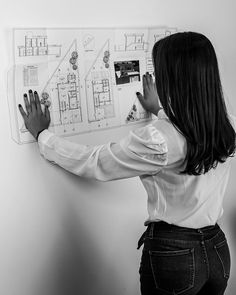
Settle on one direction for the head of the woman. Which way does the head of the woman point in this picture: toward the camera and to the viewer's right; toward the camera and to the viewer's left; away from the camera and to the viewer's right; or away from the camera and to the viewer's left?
away from the camera and to the viewer's left

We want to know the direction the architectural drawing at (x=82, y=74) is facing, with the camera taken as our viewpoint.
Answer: facing the viewer and to the right of the viewer

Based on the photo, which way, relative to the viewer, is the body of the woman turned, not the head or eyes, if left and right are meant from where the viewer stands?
facing away from the viewer and to the left of the viewer
